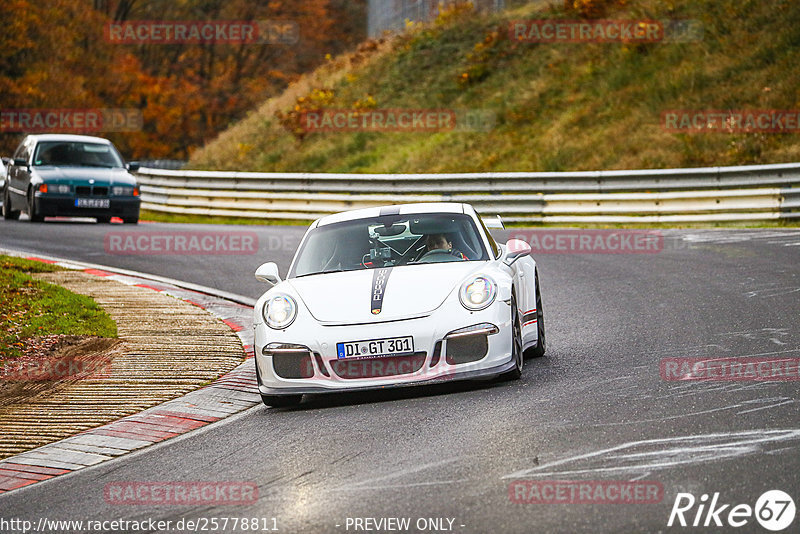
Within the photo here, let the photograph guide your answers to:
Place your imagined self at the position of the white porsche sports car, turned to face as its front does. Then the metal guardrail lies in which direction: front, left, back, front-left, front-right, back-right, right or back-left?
back

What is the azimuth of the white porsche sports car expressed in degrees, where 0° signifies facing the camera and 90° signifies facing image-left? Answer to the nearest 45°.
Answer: approximately 0°
